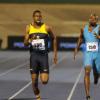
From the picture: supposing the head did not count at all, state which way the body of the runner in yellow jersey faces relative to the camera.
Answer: toward the camera

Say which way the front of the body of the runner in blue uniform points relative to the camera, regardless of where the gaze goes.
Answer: toward the camera

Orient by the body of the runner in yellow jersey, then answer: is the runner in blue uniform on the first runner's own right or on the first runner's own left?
on the first runner's own left

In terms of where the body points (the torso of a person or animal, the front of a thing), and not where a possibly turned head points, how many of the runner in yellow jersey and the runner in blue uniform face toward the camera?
2

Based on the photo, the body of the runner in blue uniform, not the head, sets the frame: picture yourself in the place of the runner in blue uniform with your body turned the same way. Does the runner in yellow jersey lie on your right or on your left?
on your right
